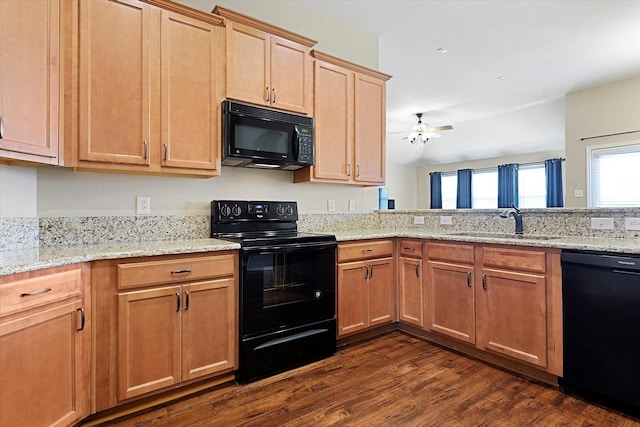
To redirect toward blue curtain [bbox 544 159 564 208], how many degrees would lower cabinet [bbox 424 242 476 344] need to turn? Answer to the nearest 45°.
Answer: approximately 135° to its right

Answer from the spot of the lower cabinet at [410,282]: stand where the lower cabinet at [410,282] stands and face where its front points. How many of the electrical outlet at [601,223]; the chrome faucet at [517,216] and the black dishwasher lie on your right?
0

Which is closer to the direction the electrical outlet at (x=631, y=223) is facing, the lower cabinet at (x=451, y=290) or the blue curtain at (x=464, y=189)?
the lower cabinet

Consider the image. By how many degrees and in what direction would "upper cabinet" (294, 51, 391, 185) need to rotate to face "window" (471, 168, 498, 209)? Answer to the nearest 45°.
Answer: approximately 90° to its left

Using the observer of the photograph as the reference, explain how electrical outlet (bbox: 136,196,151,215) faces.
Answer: facing the viewer

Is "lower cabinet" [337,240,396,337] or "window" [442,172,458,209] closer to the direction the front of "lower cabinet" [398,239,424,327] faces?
the lower cabinet

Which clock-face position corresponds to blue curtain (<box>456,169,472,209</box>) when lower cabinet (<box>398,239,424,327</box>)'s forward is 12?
The blue curtain is roughly at 5 o'clock from the lower cabinet.

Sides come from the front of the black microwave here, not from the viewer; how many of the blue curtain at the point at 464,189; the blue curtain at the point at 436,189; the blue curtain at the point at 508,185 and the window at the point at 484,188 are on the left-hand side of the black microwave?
4

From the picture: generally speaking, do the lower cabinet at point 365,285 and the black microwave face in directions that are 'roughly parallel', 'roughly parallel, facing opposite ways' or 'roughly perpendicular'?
roughly parallel

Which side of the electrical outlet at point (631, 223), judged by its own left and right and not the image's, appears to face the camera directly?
front

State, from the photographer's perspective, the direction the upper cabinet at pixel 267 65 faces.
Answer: facing the viewer and to the right of the viewer

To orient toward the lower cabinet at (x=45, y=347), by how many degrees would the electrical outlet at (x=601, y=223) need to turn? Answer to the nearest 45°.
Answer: approximately 45° to its right

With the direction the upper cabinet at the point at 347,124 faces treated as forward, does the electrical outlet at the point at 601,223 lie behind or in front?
in front

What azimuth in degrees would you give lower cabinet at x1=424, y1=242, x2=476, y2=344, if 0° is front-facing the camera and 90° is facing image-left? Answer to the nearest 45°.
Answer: approximately 45°

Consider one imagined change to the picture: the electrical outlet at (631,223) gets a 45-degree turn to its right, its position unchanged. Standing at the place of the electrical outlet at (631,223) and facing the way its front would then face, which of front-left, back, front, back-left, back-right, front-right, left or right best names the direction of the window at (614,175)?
back-right

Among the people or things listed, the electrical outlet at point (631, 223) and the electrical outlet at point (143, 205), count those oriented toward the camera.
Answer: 2
